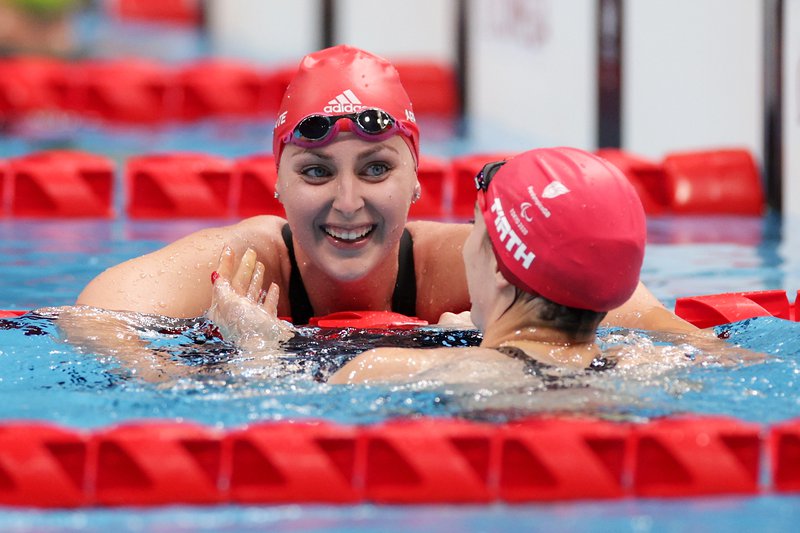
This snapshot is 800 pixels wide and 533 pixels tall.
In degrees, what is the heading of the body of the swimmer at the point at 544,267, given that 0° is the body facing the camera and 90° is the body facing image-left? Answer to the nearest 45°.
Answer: approximately 135°

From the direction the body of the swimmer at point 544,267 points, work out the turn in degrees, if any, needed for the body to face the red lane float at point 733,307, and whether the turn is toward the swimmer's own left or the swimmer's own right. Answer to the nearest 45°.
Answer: approximately 90° to the swimmer's own right

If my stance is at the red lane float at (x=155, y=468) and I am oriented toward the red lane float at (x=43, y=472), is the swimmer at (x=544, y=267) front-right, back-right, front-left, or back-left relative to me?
back-right

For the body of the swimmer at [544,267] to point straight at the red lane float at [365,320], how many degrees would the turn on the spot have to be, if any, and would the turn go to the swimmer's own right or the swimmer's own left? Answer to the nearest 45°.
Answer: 0° — they already face it

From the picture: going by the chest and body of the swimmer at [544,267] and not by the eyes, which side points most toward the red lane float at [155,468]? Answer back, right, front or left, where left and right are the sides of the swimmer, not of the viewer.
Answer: left
